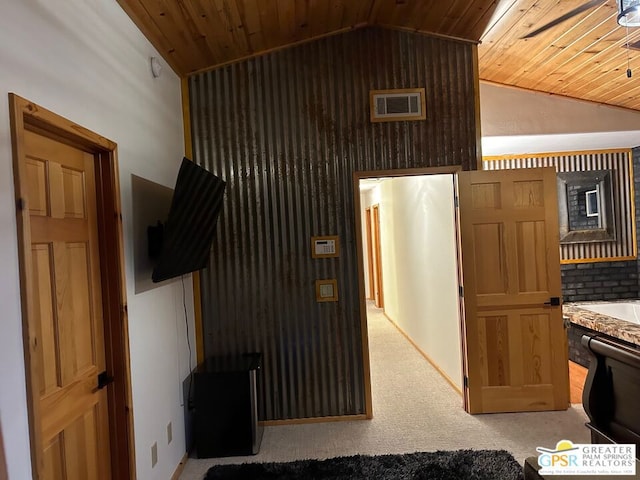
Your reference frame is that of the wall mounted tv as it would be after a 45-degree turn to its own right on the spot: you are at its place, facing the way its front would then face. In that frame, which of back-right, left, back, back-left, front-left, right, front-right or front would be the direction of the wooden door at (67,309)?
front-right

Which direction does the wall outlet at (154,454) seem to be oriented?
to the viewer's right

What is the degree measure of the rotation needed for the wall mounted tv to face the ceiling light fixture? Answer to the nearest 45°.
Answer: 0° — it already faces it

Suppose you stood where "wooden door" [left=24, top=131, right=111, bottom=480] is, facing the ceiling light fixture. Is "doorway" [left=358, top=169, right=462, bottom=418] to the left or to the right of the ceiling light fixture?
left

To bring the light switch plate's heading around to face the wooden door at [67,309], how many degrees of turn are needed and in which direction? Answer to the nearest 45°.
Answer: approximately 45° to its right

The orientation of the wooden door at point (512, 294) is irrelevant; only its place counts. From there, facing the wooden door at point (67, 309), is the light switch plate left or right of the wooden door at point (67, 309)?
right

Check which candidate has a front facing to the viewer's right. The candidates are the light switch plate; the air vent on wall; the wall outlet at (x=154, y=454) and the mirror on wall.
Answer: the wall outlet

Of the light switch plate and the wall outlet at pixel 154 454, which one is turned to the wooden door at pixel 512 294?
the wall outlet

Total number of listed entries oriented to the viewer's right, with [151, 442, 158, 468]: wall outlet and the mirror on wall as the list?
1
